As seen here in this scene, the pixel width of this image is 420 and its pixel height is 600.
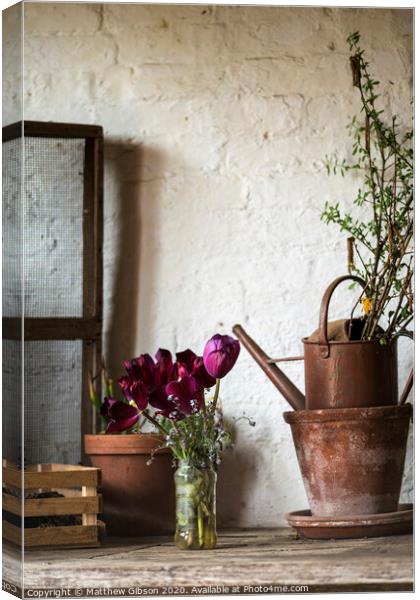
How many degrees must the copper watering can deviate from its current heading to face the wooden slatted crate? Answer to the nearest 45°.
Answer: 0° — it already faces it

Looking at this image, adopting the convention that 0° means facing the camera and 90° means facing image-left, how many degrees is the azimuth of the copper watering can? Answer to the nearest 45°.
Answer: approximately 90°

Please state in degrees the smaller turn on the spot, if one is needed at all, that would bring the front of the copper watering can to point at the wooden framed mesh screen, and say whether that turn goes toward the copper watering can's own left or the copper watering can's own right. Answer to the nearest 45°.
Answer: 0° — it already faces it
